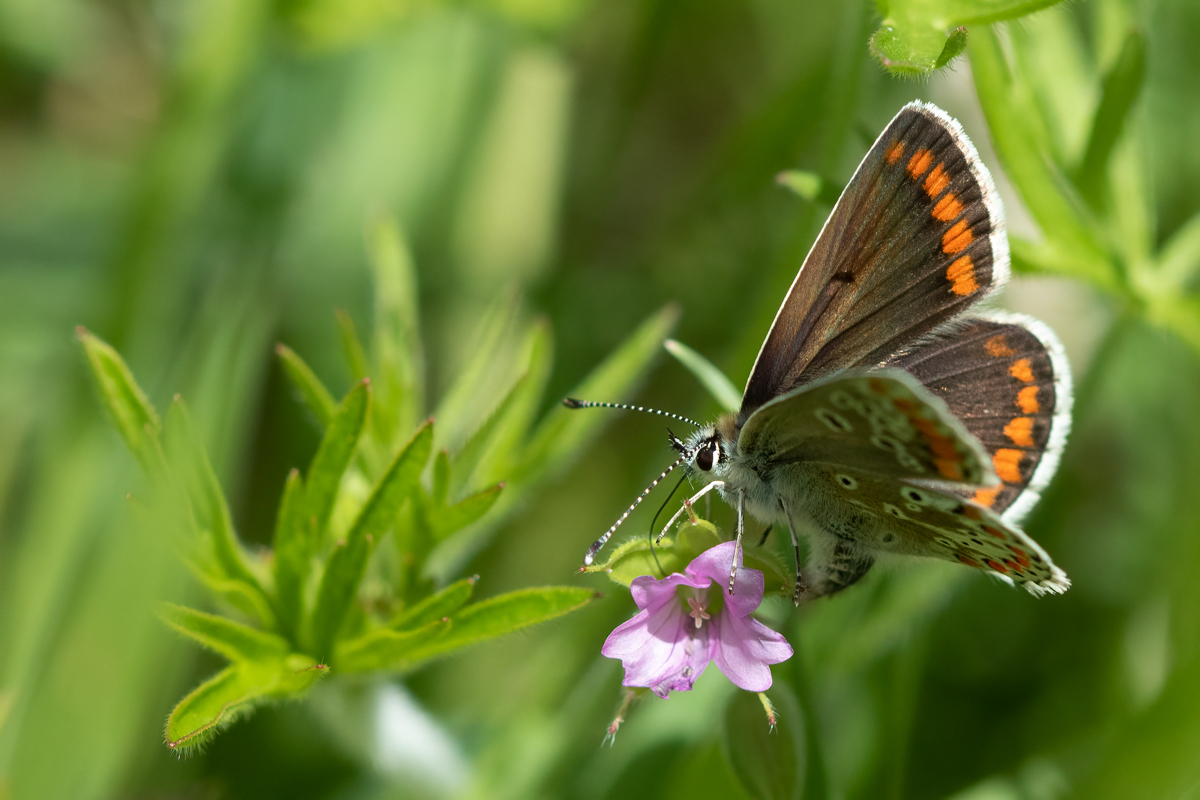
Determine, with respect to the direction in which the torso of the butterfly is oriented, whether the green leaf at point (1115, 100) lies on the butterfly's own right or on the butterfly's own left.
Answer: on the butterfly's own right

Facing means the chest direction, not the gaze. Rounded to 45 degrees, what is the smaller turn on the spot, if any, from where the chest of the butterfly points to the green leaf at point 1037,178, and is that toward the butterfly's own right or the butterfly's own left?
approximately 90° to the butterfly's own right

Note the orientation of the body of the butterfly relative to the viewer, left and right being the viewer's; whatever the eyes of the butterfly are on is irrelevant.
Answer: facing to the left of the viewer
